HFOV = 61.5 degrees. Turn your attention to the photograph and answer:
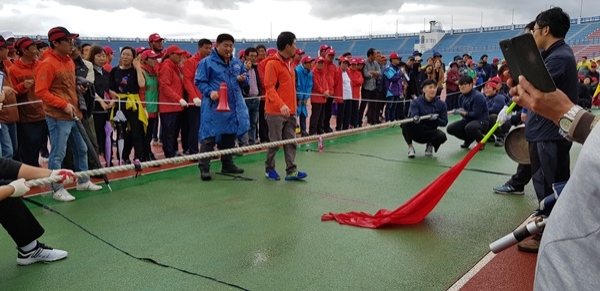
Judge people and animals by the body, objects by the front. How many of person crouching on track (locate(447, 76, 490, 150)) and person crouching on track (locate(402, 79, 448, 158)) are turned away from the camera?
0

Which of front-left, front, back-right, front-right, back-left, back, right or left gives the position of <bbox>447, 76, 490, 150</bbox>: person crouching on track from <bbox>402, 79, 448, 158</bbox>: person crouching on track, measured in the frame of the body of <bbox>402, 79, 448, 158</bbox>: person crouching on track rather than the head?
back-left

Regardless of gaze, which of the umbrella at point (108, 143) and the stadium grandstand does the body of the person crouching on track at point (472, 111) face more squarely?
the umbrella

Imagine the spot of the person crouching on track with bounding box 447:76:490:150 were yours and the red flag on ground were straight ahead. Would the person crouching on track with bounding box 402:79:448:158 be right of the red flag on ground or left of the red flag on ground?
right

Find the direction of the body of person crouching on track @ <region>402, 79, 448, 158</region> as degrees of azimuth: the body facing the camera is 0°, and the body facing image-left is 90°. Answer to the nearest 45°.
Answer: approximately 0°

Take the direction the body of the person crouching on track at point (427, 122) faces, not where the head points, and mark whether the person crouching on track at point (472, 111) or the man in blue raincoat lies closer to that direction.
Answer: the man in blue raincoat

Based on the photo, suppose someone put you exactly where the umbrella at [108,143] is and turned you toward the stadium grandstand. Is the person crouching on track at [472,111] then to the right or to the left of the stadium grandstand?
right

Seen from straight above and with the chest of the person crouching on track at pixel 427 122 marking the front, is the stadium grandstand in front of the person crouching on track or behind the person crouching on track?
behind

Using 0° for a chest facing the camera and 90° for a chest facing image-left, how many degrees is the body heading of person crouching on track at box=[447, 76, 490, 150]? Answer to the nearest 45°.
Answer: approximately 45°

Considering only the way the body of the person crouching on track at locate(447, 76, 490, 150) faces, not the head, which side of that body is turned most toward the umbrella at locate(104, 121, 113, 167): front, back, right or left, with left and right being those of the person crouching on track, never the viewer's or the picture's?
front

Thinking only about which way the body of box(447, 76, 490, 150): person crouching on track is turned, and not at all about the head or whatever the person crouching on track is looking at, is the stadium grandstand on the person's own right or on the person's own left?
on the person's own right

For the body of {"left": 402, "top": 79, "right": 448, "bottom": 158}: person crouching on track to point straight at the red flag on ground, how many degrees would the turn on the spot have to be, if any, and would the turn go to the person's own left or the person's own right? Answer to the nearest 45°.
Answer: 0° — they already face it
